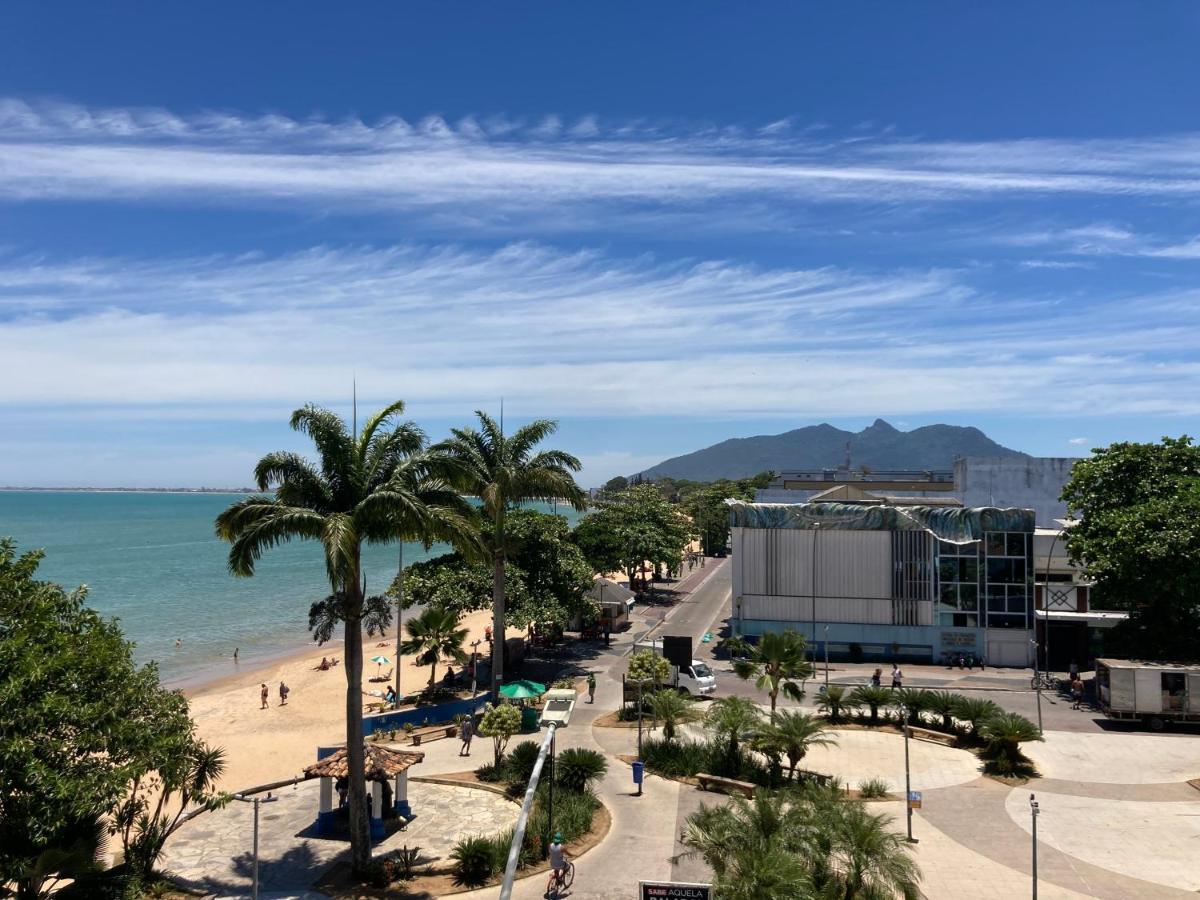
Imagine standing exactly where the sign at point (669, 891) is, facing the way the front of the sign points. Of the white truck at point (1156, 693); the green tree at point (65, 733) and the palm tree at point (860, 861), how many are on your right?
1

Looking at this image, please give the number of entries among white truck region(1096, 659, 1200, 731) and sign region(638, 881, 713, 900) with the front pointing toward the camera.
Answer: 1

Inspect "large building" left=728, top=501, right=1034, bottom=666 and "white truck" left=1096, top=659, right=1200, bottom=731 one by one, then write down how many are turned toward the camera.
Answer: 1

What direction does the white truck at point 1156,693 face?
to the viewer's right

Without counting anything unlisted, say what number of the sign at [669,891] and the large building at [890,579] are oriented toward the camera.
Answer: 2

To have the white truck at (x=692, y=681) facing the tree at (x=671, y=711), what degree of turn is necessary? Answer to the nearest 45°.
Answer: approximately 45° to its right

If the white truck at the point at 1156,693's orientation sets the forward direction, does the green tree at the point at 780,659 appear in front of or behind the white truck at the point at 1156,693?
behind

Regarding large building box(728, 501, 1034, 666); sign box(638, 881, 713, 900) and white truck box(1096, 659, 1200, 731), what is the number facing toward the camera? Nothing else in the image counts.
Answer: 2

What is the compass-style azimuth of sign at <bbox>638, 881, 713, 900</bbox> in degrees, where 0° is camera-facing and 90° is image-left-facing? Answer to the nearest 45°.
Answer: approximately 0°

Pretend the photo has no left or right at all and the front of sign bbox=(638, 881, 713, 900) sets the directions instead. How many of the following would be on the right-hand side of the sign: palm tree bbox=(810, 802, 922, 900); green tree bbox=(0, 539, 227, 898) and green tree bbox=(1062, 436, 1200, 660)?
1

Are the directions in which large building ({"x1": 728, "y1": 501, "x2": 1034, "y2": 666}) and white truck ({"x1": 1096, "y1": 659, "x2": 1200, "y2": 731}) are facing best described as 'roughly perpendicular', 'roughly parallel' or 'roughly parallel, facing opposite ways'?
roughly perpendicular

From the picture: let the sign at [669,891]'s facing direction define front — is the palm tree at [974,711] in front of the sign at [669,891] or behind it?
behind
